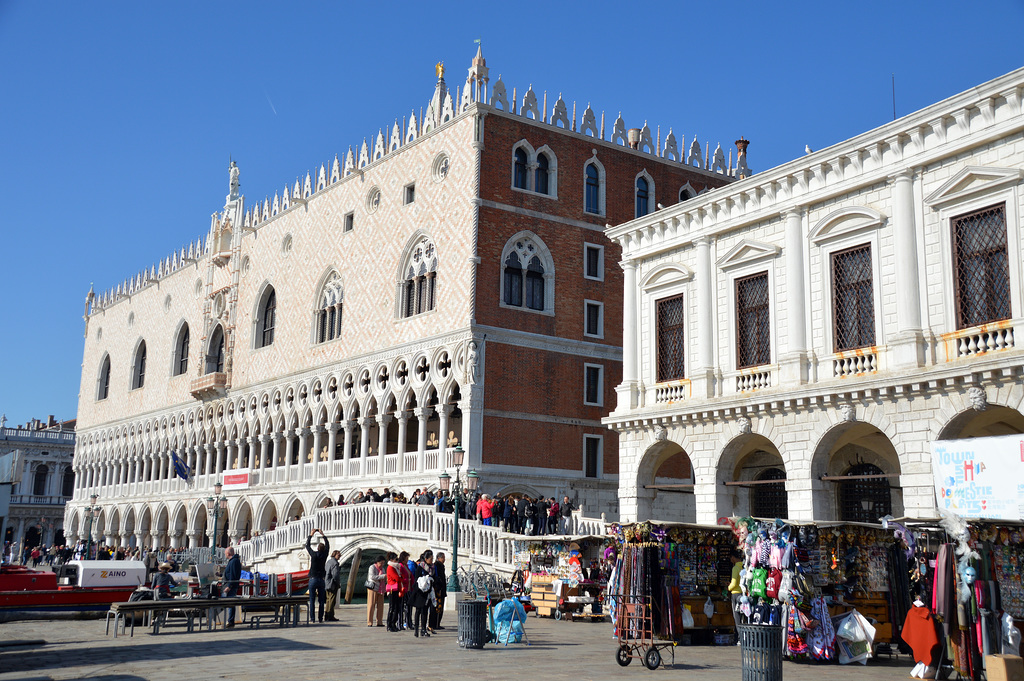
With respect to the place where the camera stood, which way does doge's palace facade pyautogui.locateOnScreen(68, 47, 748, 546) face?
facing the viewer and to the left of the viewer

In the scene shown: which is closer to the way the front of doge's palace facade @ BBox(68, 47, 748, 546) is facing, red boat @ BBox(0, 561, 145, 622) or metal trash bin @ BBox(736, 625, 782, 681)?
the red boat

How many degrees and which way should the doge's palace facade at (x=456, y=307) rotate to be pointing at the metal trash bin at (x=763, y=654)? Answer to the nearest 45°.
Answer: approximately 45° to its left

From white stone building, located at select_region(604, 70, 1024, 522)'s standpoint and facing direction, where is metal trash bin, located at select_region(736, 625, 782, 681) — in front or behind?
in front

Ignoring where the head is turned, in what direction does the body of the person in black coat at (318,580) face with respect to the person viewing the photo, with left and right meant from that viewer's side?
facing away from the viewer

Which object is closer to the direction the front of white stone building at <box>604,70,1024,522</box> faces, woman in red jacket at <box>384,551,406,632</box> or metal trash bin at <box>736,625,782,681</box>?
the woman in red jacket

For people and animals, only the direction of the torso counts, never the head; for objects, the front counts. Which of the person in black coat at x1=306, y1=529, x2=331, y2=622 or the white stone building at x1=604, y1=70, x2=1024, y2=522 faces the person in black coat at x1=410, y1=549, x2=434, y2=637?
the white stone building

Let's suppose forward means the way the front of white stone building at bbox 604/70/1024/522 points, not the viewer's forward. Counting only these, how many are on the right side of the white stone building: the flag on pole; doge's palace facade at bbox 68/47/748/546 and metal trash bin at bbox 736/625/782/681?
2

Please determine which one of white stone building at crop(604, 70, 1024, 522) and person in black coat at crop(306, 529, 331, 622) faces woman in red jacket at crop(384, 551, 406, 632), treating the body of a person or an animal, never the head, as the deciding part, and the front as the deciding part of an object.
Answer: the white stone building

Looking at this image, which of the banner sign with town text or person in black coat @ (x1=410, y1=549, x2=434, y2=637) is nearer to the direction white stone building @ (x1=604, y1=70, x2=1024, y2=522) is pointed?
the person in black coat

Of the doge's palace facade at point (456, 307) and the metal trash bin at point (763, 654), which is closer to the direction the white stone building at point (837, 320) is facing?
the metal trash bin

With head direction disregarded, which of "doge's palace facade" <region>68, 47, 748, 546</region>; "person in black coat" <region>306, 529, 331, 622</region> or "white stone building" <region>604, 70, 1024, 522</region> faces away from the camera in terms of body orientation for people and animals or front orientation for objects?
the person in black coat

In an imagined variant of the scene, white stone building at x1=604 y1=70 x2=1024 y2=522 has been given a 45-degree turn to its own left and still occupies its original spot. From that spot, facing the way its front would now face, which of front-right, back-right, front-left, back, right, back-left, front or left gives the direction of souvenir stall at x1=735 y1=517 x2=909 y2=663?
front

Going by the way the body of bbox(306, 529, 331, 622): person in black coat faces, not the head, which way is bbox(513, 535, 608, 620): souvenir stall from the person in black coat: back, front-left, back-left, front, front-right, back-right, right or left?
right

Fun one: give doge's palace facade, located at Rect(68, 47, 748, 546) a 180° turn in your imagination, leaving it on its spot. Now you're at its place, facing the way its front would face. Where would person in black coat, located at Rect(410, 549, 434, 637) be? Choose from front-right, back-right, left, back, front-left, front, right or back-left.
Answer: back-right

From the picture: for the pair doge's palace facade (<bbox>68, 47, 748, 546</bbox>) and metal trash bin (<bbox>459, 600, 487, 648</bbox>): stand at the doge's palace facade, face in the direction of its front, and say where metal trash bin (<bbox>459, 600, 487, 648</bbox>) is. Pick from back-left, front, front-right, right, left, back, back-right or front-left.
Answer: front-left

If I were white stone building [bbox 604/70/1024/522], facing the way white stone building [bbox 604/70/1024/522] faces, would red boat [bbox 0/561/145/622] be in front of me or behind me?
in front

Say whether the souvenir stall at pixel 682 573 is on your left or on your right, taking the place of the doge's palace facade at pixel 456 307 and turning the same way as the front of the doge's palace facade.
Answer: on your left

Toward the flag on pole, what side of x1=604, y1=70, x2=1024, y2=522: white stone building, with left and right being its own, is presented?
right
